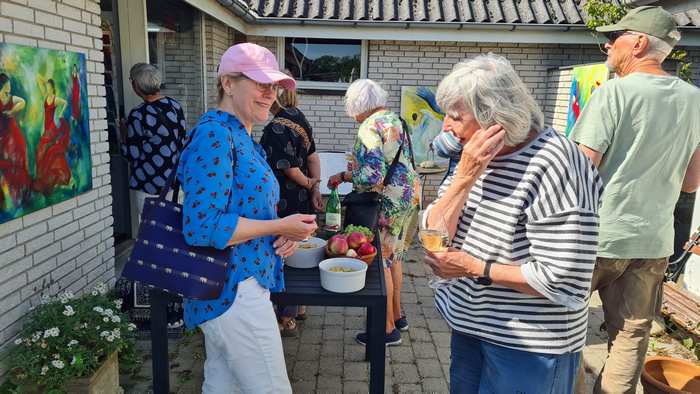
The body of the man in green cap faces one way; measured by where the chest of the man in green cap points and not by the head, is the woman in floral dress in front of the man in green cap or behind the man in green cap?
in front

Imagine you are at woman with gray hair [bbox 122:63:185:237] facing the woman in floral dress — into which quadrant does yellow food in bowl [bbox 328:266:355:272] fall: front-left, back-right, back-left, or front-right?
front-right

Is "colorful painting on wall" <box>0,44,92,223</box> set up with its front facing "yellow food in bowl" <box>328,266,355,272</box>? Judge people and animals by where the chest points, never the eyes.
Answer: yes

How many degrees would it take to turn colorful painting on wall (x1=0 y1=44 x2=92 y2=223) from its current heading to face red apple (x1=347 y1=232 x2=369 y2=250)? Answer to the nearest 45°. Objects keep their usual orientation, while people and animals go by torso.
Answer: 0° — it already faces it

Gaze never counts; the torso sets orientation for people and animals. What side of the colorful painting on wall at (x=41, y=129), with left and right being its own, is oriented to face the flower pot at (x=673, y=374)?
front

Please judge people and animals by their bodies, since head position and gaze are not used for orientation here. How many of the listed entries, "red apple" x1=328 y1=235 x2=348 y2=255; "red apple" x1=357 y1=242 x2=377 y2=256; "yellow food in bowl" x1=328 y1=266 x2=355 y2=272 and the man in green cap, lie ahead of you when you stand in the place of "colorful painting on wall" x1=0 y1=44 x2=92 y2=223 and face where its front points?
4

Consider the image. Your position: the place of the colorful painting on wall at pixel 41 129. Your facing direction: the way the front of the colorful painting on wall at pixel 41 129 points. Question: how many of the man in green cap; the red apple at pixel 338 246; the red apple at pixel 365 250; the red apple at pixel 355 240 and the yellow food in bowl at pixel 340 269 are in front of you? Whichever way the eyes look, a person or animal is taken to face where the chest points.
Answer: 5

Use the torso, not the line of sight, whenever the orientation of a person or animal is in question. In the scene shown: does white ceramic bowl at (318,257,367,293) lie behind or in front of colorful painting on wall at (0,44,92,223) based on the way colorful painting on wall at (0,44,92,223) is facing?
in front

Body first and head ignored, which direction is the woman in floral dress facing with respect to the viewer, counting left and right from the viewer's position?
facing to the left of the viewer

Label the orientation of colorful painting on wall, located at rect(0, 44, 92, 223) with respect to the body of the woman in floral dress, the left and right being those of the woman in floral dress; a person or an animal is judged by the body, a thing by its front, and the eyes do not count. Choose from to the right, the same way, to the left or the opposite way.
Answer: the opposite way

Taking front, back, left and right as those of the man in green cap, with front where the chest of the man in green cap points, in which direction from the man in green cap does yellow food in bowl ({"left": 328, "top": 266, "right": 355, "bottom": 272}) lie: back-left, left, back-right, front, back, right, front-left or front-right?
left

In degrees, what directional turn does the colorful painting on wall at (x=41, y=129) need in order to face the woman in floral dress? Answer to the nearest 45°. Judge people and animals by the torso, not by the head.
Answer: approximately 45° to its left

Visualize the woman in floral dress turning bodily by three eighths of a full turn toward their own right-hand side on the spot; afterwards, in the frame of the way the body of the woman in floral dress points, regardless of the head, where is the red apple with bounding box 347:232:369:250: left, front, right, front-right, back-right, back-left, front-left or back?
back-right

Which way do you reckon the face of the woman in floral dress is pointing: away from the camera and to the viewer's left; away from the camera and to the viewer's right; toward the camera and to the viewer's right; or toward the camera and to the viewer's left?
away from the camera and to the viewer's left

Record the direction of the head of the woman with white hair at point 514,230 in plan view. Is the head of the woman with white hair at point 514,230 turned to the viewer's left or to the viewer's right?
to the viewer's left

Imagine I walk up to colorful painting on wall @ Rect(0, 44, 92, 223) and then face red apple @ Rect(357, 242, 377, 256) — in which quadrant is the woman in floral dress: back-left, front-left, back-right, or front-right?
front-left

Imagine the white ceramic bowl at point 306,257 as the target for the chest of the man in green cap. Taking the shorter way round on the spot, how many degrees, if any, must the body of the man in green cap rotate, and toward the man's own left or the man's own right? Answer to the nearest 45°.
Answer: approximately 90° to the man's own left

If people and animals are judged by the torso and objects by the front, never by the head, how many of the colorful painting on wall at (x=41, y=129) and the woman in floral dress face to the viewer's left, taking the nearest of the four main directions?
1
